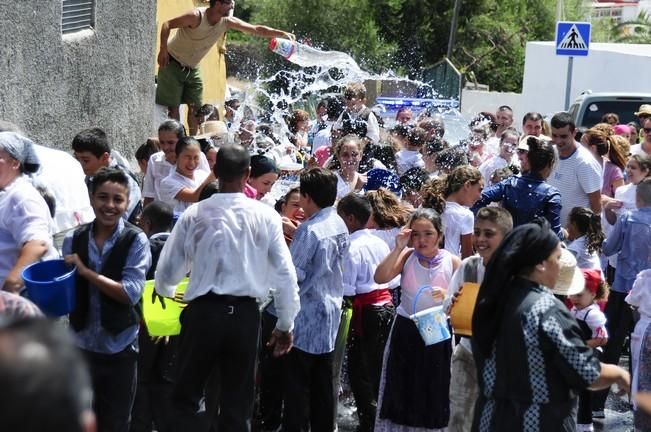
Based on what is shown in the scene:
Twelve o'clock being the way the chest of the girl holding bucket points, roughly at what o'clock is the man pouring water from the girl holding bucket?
The man pouring water is roughly at 5 o'clock from the girl holding bucket.

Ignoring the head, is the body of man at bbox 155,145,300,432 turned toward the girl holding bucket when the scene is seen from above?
no

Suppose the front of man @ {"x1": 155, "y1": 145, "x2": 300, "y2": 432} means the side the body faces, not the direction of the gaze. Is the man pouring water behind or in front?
in front

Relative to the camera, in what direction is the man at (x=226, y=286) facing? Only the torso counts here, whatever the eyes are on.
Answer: away from the camera

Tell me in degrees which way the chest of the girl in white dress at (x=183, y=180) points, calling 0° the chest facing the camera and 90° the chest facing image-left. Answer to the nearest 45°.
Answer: approximately 315°

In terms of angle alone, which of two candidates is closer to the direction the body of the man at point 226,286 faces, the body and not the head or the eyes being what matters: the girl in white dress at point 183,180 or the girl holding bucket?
the girl in white dress

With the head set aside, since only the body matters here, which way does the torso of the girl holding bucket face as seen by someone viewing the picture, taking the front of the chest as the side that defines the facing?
toward the camera

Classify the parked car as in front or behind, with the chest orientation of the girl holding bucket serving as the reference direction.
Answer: behind

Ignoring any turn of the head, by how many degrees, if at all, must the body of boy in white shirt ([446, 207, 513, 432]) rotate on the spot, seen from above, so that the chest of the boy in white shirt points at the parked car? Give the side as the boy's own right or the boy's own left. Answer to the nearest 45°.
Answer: approximately 135° to the boy's own right

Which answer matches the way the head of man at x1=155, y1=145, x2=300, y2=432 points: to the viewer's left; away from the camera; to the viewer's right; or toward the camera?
away from the camera

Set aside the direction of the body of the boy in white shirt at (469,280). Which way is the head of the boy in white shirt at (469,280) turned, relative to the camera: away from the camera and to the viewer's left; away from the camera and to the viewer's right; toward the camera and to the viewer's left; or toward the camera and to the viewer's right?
toward the camera and to the viewer's left

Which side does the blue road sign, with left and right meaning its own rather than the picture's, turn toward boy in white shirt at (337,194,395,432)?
front

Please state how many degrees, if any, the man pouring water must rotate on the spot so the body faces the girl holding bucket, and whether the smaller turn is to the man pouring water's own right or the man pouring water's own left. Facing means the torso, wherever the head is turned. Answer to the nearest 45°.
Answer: approximately 45° to the man pouring water's own right

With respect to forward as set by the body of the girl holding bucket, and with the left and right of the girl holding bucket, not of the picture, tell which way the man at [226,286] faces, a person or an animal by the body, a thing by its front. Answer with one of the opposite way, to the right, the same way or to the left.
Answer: the opposite way

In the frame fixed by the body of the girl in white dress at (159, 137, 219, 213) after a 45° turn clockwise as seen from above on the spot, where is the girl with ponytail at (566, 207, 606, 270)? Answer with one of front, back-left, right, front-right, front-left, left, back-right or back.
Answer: left

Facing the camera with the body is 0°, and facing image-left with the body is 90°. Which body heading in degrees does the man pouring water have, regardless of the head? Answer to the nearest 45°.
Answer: approximately 315°

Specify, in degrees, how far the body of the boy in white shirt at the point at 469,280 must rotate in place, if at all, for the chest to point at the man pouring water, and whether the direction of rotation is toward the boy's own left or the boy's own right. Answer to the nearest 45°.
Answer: approximately 90° to the boy's own right
